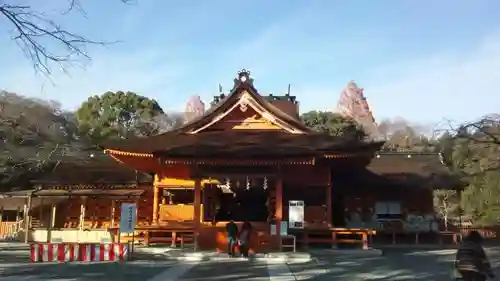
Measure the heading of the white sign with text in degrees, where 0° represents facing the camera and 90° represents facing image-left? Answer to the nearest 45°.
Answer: approximately 0°

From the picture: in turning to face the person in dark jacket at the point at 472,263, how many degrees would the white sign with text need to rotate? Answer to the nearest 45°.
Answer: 0° — it already faces them

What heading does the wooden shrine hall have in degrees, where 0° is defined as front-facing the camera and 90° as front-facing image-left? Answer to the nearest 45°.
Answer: approximately 0°

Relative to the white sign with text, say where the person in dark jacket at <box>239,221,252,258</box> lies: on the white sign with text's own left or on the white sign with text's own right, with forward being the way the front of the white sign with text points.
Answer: on the white sign with text's own right

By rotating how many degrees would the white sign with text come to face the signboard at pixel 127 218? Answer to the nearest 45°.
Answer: approximately 45° to its right
